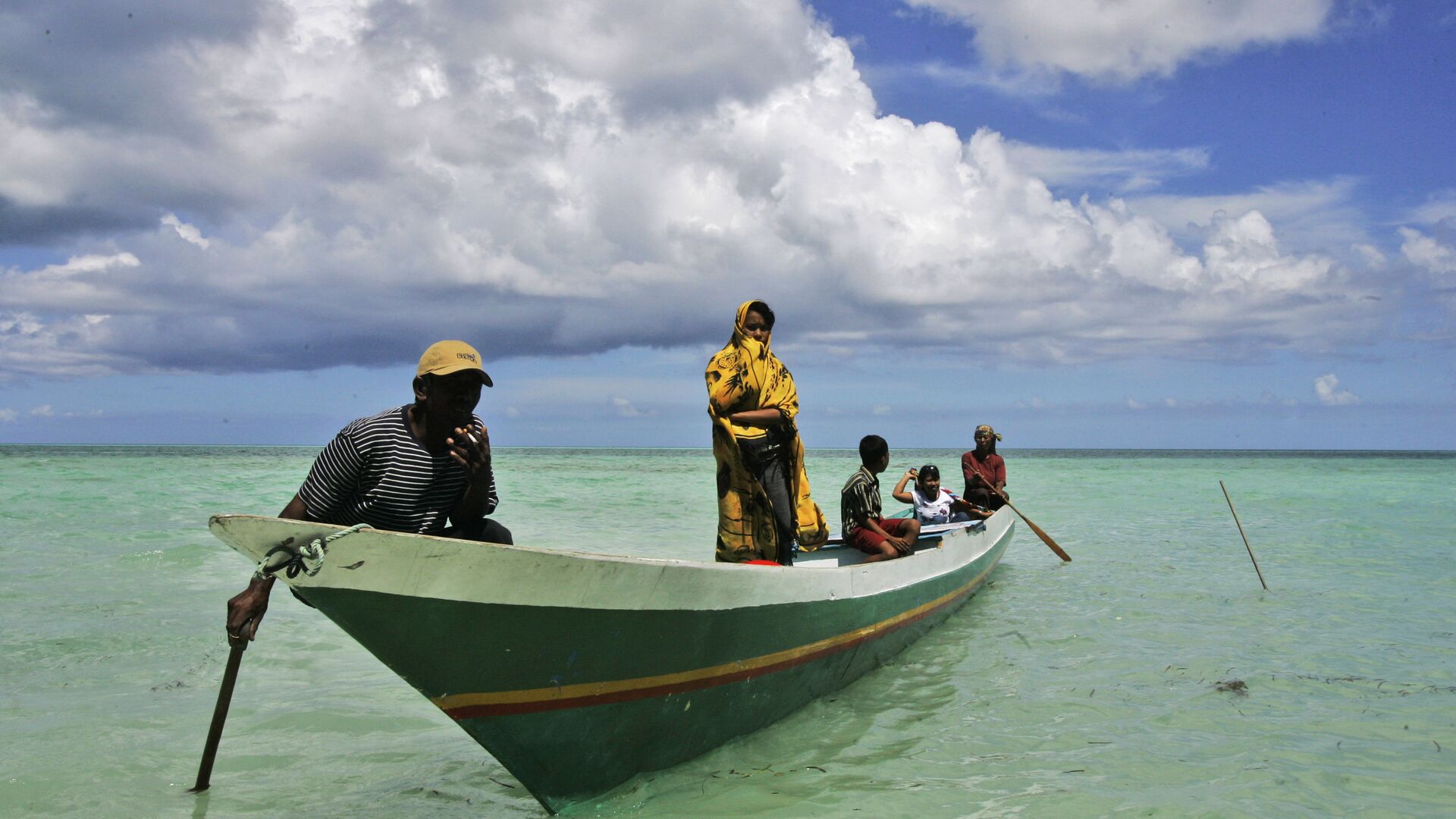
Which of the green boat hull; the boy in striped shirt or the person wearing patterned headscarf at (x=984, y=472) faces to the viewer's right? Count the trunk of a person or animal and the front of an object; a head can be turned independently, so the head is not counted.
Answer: the boy in striped shirt

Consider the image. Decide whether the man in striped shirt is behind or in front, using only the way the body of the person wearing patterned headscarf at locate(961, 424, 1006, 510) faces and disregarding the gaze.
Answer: in front

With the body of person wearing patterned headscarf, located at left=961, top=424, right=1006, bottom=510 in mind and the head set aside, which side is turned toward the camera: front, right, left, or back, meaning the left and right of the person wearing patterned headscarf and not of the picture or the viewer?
front

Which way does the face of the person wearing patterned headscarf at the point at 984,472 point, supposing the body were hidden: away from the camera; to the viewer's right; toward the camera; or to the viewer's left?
toward the camera

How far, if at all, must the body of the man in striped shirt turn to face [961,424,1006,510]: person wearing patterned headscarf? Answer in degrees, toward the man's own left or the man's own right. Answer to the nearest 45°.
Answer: approximately 90° to the man's own left

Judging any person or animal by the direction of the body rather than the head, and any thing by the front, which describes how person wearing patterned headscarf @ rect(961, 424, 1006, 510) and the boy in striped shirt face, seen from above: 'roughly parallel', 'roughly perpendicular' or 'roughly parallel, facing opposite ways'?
roughly perpendicular

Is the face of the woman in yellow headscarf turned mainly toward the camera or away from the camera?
toward the camera

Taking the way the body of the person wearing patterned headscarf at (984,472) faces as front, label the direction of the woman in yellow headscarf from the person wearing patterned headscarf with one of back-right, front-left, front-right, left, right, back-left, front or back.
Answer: front

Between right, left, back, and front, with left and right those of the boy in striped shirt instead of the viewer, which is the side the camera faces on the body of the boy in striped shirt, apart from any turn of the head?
right

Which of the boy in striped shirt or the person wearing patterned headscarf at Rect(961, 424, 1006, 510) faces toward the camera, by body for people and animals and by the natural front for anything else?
the person wearing patterned headscarf
